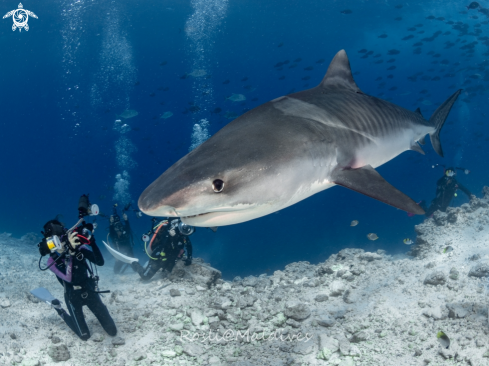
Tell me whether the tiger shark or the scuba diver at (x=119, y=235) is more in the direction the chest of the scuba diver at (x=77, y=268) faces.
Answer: the tiger shark

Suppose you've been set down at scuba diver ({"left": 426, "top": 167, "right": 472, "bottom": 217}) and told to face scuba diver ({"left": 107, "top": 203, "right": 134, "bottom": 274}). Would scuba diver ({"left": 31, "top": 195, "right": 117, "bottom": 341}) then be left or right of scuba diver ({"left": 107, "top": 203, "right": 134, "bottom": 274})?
left

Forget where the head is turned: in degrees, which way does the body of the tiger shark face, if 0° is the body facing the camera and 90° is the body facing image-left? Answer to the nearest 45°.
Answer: approximately 45°
